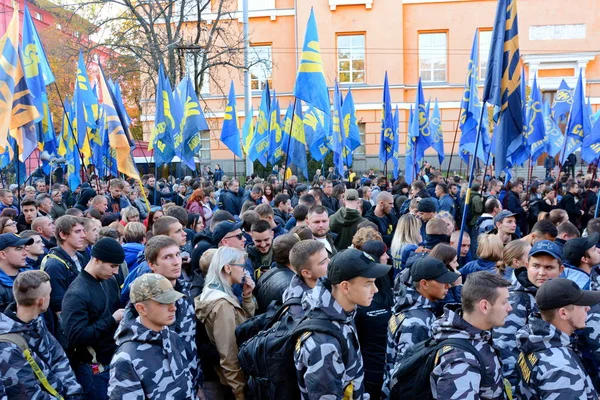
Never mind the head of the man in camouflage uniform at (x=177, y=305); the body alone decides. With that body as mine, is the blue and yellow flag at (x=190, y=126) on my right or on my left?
on my left

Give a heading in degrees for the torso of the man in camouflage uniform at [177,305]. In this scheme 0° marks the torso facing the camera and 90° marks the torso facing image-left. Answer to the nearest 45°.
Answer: approximately 315°

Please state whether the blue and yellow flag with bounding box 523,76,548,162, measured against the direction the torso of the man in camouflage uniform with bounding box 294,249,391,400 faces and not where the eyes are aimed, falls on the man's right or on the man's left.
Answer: on the man's left

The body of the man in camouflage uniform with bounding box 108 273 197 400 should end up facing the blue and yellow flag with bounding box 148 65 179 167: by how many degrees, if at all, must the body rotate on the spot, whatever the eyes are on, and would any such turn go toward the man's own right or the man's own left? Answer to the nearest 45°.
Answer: approximately 135° to the man's own left

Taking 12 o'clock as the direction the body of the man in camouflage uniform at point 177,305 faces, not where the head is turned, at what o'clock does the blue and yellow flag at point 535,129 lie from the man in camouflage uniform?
The blue and yellow flag is roughly at 9 o'clock from the man in camouflage uniform.

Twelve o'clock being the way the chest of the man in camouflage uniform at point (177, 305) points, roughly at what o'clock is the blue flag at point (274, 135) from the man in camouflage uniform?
The blue flag is roughly at 8 o'clock from the man in camouflage uniform.
